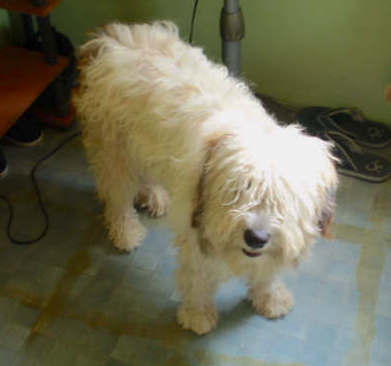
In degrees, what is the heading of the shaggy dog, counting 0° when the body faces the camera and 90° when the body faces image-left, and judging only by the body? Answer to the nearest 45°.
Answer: approximately 315°

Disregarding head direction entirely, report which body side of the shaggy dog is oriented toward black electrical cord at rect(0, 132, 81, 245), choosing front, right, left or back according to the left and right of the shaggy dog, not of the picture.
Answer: back

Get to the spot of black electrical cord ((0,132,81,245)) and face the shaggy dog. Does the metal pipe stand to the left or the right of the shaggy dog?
left

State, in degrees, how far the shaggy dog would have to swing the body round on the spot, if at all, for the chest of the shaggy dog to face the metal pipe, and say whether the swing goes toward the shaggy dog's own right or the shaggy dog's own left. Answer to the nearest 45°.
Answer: approximately 135° to the shaggy dog's own left
